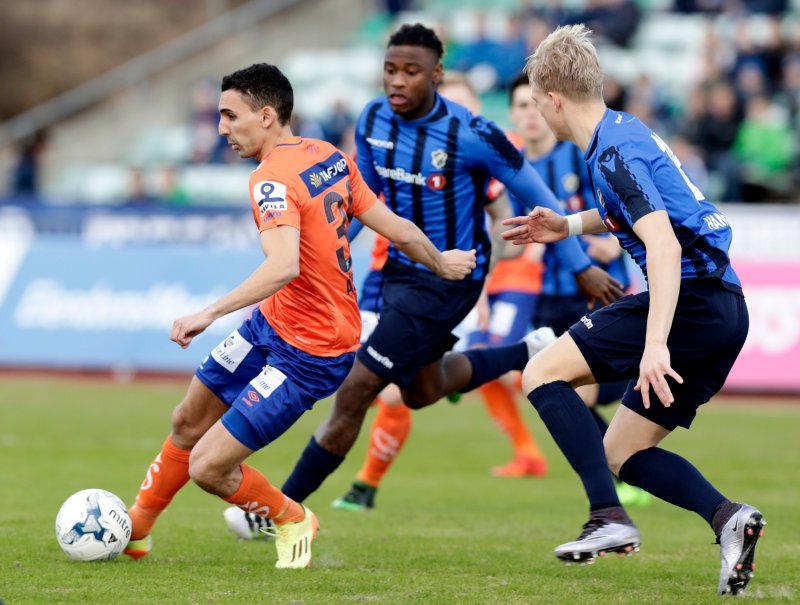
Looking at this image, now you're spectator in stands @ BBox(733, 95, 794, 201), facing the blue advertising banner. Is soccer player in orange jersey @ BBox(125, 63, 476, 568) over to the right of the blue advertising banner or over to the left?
left

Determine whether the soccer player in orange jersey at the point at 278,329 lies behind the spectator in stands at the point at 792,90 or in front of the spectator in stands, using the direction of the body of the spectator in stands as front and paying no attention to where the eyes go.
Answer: in front

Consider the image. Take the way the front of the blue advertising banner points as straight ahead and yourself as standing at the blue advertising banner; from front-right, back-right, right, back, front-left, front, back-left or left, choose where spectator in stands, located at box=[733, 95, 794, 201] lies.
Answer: left

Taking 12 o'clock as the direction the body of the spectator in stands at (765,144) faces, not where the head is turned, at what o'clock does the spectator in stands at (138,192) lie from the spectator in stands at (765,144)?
the spectator in stands at (138,192) is roughly at 3 o'clock from the spectator in stands at (765,144).

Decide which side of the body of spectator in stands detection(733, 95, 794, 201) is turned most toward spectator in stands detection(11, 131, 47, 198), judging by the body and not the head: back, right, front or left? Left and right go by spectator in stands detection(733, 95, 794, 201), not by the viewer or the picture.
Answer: right

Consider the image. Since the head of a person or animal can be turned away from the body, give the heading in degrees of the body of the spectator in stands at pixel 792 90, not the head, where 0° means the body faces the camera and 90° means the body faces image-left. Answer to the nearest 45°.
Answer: approximately 0°

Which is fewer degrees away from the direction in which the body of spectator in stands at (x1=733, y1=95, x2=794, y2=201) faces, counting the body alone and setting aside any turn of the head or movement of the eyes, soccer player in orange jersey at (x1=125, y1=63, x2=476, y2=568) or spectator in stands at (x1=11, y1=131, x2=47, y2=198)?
the soccer player in orange jersey
